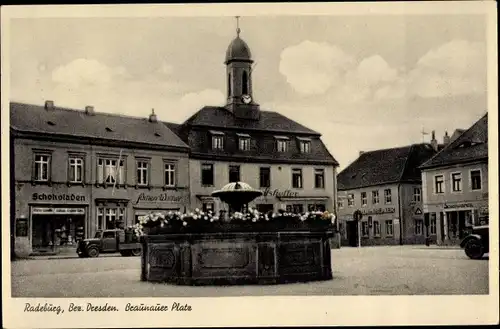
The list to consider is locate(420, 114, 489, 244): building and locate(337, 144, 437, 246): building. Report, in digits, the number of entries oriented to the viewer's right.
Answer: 0

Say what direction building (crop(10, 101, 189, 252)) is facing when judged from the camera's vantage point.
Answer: facing the viewer and to the right of the viewer

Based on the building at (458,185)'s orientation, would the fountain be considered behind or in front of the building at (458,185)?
in front

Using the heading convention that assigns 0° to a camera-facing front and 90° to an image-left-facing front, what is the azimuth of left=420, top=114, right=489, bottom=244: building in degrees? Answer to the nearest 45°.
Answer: approximately 45°

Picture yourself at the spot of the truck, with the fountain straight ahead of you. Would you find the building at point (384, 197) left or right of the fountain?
left

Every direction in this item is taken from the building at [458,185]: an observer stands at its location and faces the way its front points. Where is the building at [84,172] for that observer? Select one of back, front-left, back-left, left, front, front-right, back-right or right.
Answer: front-right

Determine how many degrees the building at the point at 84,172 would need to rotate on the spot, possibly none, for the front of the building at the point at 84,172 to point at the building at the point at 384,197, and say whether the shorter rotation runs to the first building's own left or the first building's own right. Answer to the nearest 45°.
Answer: approximately 45° to the first building's own left

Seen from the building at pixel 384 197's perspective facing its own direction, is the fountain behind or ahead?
ahead

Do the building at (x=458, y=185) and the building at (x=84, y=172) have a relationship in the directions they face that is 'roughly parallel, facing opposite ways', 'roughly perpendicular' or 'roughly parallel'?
roughly perpendicular

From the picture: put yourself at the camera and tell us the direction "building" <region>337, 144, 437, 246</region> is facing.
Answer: facing the viewer and to the left of the viewer
